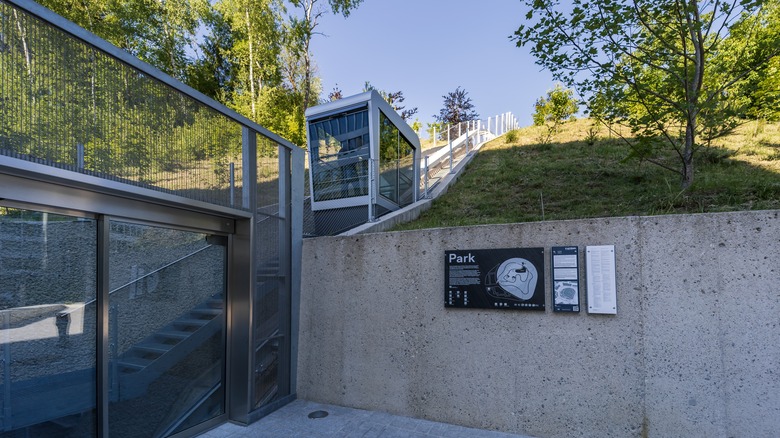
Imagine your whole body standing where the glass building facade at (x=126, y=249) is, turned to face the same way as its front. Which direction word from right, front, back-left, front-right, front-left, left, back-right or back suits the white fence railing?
left

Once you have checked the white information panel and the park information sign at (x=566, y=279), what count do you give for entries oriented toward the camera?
2

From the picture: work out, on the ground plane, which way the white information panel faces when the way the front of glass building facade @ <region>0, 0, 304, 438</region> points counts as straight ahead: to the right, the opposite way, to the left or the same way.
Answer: to the right

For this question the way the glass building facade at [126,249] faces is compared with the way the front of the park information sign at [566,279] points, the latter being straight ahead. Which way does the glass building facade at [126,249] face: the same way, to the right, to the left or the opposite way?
to the left

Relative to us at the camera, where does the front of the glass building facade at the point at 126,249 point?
facing the viewer and to the right of the viewer

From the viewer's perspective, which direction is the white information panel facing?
toward the camera

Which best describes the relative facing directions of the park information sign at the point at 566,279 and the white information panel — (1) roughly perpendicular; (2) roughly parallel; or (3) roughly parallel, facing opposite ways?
roughly parallel

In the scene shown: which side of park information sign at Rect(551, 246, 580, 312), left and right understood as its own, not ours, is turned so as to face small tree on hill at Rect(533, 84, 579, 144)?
back

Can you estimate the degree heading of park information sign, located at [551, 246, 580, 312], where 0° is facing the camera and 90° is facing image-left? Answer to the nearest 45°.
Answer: approximately 0°

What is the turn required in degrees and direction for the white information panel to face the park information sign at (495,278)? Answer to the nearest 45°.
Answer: approximately 90° to its right

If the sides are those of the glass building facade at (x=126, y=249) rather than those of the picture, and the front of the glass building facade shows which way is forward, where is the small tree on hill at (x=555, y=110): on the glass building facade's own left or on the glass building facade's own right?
on the glass building facade's own left

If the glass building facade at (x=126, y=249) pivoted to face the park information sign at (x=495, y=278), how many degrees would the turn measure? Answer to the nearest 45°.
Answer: approximately 45° to its left

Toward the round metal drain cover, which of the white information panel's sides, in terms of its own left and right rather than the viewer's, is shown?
right
